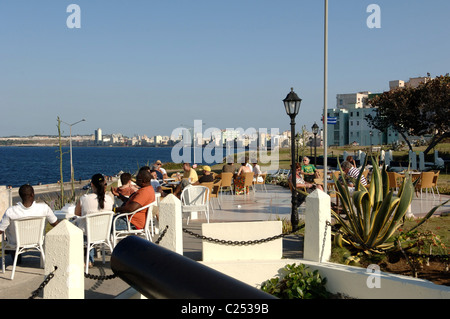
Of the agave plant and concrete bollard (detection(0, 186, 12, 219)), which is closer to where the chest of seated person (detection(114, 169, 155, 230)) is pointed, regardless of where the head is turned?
the concrete bollard

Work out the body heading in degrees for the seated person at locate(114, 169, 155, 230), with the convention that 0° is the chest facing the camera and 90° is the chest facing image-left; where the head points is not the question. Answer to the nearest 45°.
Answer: approximately 90°

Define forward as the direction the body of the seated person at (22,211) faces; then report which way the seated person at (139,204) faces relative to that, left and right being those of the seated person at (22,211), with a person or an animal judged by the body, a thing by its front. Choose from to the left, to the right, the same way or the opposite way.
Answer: to the left

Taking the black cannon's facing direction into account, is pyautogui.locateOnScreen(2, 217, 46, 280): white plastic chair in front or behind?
in front

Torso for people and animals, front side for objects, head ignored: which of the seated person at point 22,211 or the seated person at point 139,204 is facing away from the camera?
the seated person at point 22,211

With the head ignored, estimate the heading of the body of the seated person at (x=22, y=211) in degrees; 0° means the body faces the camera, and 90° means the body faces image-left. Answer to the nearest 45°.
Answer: approximately 180°

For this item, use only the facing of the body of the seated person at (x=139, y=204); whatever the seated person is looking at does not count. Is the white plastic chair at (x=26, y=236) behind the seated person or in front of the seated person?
in front

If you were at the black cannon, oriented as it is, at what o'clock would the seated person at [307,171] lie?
The seated person is roughly at 2 o'clock from the black cannon.

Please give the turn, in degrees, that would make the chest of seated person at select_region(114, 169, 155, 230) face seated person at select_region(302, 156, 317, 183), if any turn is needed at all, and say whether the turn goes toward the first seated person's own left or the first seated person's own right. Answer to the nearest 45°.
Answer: approximately 135° to the first seated person's own right

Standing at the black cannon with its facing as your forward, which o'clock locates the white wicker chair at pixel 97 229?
The white wicker chair is roughly at 1 o'clock from the black cannon.

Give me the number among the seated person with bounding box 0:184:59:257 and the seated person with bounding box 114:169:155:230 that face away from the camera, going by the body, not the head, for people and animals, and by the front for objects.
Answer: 1

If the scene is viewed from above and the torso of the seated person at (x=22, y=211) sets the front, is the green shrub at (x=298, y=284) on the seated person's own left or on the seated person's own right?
on the seated person's own right

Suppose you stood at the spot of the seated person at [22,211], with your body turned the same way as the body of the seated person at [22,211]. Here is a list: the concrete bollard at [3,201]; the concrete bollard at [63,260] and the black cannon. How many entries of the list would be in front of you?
1

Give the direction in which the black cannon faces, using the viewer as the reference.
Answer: facing away from the viewer and to the left of the viewer

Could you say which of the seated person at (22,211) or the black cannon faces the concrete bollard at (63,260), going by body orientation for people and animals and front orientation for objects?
the black cannon
